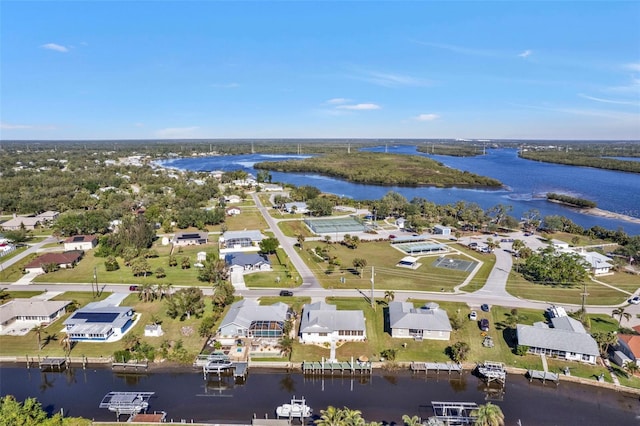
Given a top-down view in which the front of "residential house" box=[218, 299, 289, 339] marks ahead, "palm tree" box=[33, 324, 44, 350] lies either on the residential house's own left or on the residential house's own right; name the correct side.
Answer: on the residential house's own left

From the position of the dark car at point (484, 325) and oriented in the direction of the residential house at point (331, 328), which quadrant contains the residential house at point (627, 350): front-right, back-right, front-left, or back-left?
back-left

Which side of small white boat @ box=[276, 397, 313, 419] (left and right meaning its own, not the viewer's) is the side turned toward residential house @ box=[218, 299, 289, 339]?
right

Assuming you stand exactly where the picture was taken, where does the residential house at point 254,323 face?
facing away from the viewer
